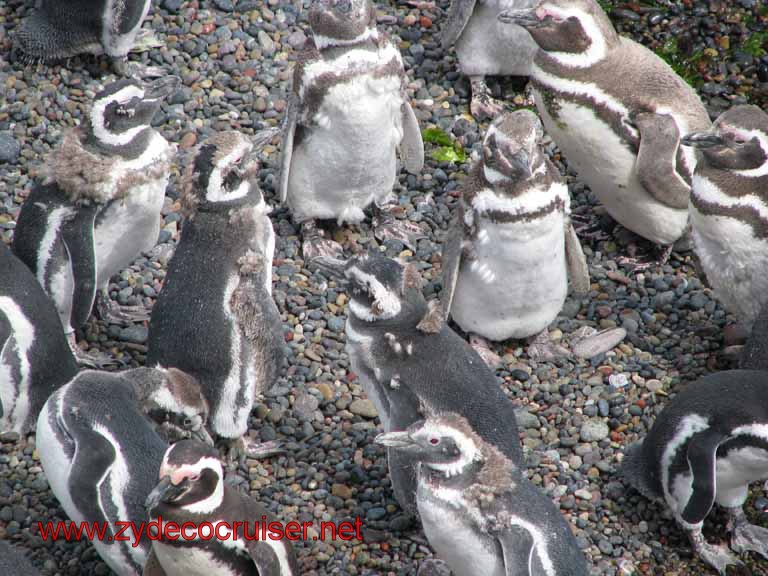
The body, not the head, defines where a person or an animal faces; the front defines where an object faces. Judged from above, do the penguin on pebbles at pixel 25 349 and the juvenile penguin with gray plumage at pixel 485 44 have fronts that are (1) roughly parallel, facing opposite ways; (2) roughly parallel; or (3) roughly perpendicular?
roughly perpendicular

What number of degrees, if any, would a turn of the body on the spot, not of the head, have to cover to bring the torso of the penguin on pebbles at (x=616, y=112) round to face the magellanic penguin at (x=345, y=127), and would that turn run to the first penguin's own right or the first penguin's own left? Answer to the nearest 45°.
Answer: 0° — it already faces it

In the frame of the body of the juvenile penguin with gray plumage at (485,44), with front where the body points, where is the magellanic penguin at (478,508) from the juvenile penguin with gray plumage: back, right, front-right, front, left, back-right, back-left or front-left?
front-right

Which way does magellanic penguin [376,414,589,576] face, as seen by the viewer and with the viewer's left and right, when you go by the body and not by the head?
facing to the left of the viewer

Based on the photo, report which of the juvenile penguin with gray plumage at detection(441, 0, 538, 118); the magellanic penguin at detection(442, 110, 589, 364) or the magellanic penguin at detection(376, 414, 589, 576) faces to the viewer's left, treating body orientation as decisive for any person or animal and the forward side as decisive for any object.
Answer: the magellanic penguin at detection(376, 414, 589, 576)

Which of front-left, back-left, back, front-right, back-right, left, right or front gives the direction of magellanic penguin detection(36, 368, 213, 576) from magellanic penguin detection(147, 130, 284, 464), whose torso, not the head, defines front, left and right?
back

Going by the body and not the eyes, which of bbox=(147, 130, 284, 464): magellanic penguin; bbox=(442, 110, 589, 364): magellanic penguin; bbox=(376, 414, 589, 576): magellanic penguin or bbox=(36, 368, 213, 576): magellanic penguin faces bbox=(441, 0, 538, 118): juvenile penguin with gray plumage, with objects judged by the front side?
bbox=(147, 130, 284, 464): magellanic penguin

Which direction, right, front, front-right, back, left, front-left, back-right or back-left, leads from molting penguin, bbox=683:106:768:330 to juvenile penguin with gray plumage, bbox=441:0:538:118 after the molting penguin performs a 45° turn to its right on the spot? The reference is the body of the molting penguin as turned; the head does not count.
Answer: front-right

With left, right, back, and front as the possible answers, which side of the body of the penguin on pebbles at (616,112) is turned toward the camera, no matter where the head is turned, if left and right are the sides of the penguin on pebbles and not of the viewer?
left

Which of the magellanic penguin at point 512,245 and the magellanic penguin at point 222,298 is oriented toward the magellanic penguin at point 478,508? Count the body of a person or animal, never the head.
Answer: the magellanic penguin at point 512,245

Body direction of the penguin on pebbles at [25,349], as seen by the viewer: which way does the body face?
to the viewer's left

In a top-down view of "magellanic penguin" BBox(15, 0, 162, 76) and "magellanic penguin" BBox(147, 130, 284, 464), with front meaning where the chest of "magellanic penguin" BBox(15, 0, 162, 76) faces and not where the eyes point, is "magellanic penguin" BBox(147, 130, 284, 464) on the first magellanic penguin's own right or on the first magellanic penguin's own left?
on the first magellanic penguin's own right

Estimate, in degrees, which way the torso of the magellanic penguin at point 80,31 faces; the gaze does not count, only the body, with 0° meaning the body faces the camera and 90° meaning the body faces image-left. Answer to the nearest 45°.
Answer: approximately 270°
